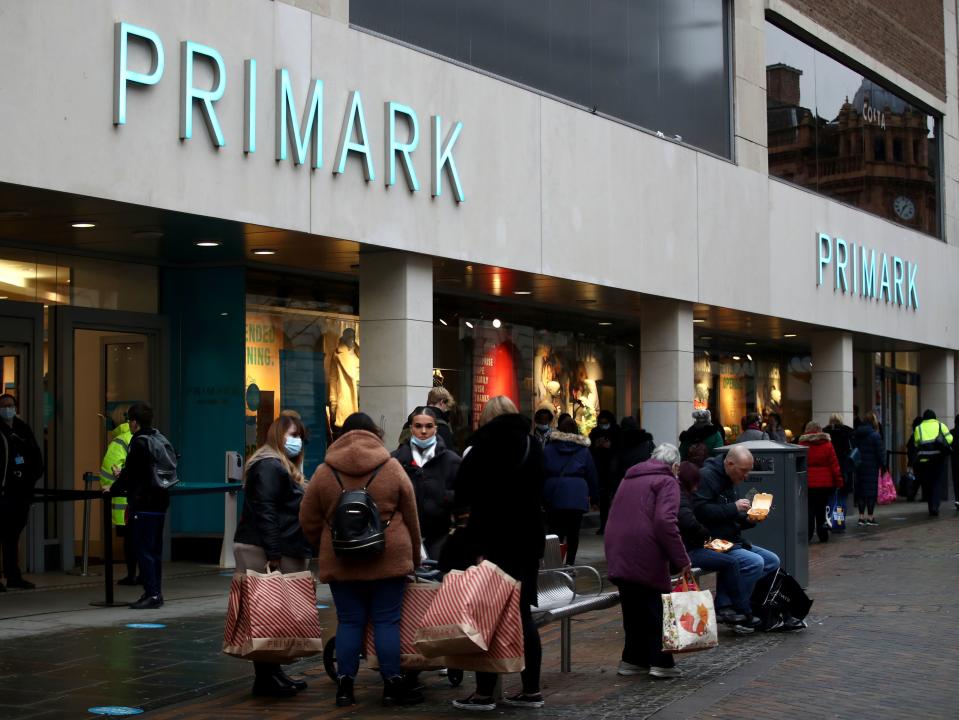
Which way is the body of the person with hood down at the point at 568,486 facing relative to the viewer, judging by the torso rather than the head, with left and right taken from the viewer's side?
facing away from the viewer

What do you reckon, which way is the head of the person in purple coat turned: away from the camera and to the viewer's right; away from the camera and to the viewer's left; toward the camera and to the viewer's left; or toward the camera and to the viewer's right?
away from the camera and to the viewer's right

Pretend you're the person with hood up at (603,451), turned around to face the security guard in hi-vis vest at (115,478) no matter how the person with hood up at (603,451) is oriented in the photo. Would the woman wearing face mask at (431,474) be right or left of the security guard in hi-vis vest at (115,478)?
left

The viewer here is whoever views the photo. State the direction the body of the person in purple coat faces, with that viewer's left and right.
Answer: facing away from the viewer and to the right of the viewer
